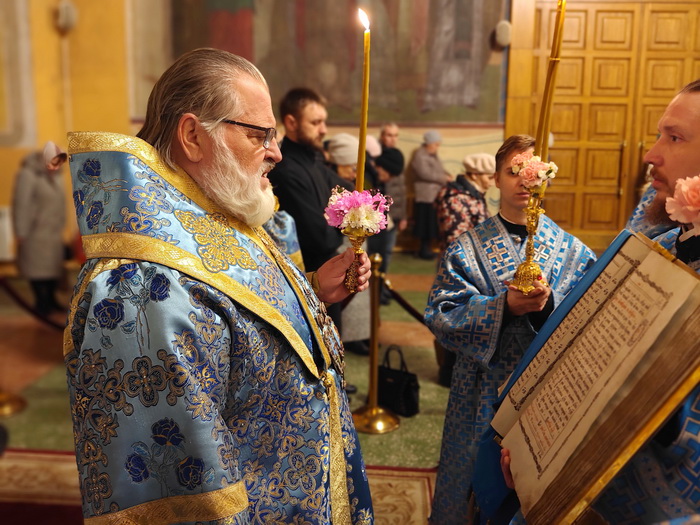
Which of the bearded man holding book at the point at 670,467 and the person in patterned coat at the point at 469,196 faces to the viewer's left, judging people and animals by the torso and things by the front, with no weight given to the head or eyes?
the bearded man holding book

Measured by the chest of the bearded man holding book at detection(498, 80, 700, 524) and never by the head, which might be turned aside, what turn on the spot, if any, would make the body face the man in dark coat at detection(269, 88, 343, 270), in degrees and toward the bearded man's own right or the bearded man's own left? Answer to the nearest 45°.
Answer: approximately 45° to the bearded man's own right

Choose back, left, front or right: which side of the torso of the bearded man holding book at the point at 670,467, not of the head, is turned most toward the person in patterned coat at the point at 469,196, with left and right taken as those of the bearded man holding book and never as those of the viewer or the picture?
right

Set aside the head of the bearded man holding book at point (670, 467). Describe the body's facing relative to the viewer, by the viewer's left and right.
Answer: facing to the left of the viewer
